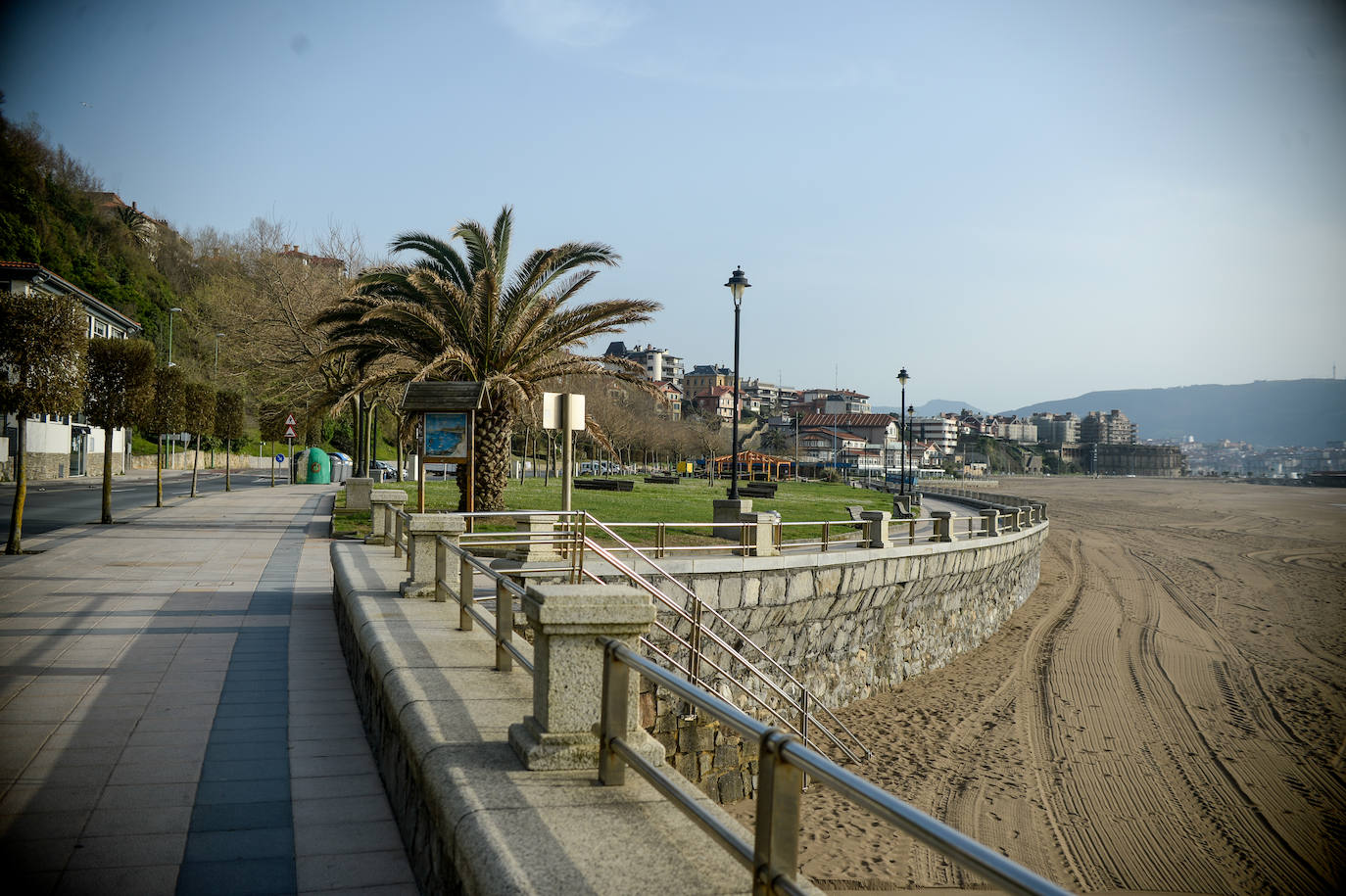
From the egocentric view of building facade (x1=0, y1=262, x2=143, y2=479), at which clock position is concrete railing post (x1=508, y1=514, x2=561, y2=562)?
The concrete railing post is roughly at 1 o'clock from the building facade.

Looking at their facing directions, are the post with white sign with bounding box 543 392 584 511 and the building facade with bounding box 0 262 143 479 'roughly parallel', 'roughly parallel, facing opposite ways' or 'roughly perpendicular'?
roughly perpendicular

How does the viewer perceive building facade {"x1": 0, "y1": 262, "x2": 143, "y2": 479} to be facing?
facing the viewer and to the right of the viewer

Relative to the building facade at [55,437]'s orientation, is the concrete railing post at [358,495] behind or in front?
in front

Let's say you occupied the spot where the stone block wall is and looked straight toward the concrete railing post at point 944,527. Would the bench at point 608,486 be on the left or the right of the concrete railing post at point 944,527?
left

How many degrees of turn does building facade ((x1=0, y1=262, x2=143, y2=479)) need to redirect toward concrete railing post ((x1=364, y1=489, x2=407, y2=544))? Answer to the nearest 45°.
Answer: approximately 45° to its right

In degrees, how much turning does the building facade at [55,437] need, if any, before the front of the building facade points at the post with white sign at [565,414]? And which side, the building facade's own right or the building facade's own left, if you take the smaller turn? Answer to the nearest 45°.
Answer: approximately 45° to the building facade's own right

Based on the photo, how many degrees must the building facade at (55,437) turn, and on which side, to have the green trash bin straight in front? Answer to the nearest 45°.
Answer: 0° — it already faces it
